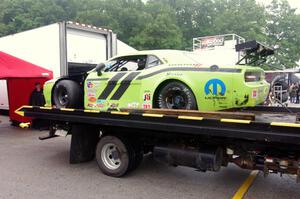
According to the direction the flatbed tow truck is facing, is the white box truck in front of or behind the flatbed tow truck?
behind

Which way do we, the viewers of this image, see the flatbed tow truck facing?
facing the viewer and to the right of the viewer

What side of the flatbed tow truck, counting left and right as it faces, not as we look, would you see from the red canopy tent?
back

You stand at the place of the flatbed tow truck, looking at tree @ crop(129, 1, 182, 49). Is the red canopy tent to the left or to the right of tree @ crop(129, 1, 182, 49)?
left
